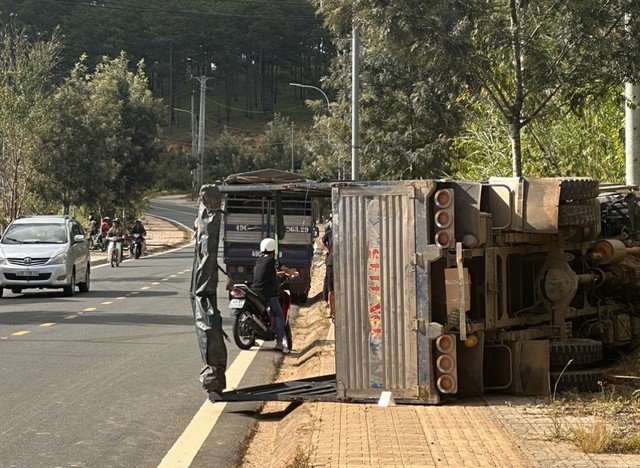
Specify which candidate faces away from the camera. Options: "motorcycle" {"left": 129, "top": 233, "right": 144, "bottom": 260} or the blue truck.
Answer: the blue truck

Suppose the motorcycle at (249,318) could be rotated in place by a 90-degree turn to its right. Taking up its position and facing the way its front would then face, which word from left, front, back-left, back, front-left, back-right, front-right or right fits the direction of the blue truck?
back-left

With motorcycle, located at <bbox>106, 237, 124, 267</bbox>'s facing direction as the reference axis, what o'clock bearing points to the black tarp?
The black tarp is roughly at 12 o'clock from the motorcycle.

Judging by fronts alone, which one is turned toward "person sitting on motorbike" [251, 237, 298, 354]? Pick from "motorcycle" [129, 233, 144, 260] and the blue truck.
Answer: the motorcycle

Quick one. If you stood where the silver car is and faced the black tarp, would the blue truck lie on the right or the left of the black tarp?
left

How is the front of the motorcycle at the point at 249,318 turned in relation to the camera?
facing away from the viewer and to the right of the viewer

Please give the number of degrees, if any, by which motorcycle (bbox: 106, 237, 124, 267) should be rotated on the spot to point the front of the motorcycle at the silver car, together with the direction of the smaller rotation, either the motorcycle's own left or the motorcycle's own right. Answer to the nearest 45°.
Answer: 0° — it already faces it

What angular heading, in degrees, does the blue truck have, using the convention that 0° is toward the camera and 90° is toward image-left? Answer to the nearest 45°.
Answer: approximately 180°

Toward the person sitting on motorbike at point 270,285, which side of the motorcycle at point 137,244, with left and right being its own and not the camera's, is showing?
front

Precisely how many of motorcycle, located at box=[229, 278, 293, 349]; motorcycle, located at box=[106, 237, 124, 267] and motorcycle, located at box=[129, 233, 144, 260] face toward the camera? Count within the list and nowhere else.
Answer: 2

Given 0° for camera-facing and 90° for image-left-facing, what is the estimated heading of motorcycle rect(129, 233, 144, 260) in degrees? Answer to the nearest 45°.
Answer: approximately 0°

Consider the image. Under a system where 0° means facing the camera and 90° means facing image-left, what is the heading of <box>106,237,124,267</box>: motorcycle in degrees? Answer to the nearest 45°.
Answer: approximately 0°

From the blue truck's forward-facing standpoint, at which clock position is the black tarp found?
The black tarp is roughly at 6 o'clock from the blue truck.

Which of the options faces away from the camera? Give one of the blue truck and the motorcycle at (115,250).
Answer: the blue truck
